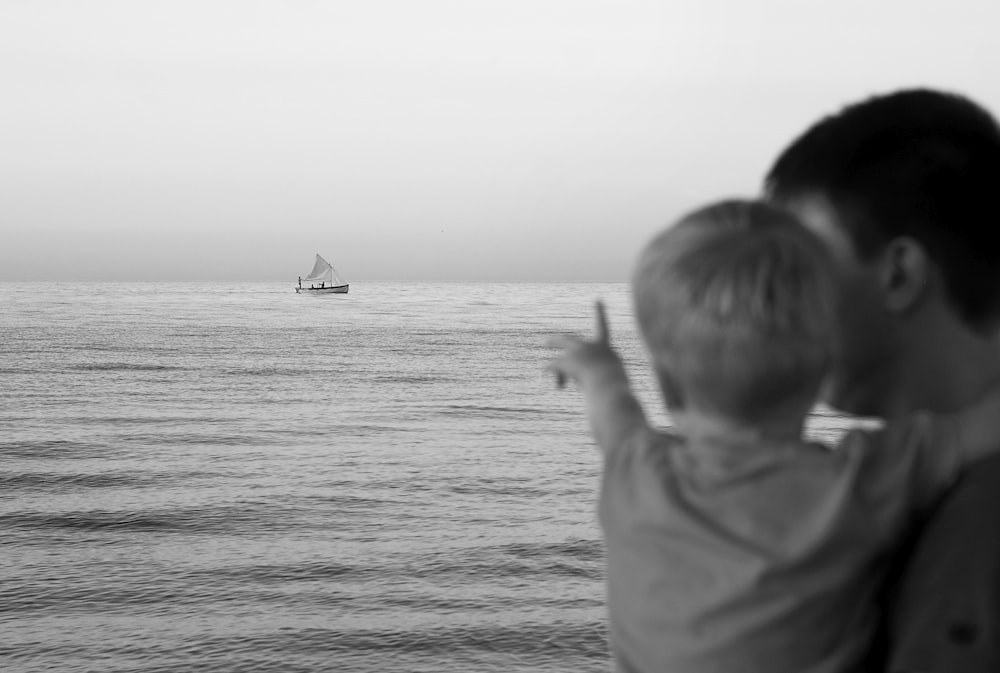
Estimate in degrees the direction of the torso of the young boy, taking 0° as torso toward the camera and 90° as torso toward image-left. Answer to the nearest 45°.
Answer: approximately 180°

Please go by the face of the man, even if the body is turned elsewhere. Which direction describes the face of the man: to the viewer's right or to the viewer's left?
to the viewer's left

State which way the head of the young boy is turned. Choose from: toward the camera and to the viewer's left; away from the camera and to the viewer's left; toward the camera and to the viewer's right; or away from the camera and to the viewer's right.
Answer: away from the camera and to the viewer's left
